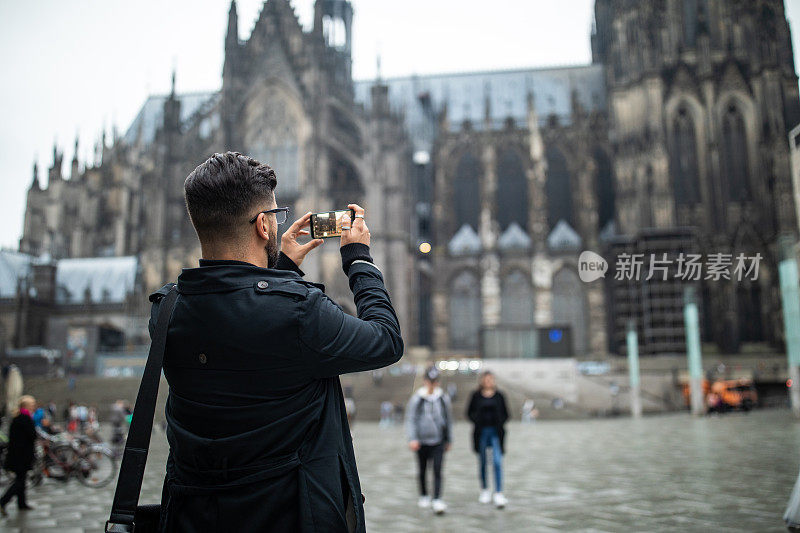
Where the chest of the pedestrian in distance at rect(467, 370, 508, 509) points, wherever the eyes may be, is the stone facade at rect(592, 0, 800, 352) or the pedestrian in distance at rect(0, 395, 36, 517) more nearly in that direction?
the pedestrian in distance

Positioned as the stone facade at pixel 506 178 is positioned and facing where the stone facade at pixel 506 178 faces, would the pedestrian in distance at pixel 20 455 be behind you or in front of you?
in front

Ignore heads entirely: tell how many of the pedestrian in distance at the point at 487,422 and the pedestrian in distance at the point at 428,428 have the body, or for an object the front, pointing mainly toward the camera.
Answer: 2

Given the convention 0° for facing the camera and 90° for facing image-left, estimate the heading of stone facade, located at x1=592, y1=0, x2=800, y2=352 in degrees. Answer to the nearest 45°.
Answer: approximately 0°

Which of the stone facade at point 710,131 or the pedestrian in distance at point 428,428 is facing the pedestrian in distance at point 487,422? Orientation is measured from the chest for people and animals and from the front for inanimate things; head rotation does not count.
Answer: the stone facade

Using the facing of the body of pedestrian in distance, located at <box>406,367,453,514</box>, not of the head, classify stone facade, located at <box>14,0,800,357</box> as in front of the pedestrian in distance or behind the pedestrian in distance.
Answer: behind

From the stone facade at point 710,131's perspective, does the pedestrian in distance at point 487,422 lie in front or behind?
in front

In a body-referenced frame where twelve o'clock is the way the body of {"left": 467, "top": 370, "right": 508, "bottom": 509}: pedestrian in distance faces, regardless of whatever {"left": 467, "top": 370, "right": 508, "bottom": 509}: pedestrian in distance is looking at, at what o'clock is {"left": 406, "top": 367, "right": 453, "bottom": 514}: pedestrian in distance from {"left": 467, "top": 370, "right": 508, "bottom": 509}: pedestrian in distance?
{"left": 406, "top": 367, "right": 453, "bottom": 514}: pedestrian in distance is roughly at 2 o'clock from {"left": 467, "top": 370, "right": 508, "bottom": 509}: pedestrian in distance.

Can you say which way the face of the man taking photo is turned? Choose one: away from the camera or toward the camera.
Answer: away from the camera
